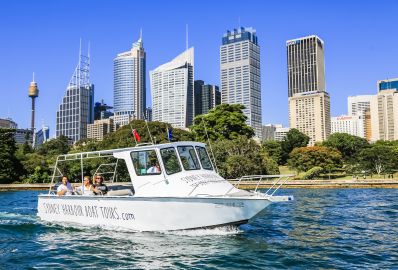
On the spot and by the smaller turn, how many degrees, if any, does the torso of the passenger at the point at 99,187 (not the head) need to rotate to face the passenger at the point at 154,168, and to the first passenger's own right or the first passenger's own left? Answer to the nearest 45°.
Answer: approximately 45° to the first passenger's own left

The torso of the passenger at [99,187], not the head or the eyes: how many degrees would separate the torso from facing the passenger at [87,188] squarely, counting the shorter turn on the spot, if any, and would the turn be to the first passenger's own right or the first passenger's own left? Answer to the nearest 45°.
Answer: approximately 135° to the first passenger's own right

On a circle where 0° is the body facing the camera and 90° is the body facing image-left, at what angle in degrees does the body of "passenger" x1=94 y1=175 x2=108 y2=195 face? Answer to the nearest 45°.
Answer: approximately 0°
